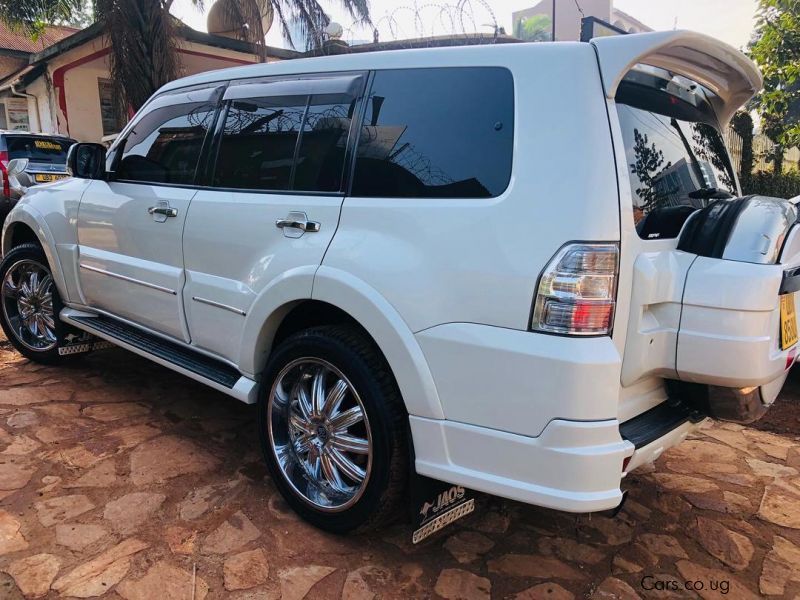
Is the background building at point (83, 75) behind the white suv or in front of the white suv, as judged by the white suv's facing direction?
in front

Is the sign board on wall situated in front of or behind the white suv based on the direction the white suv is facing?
in front

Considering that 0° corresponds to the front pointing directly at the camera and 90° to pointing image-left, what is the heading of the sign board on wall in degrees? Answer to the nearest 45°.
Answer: approximately 0°

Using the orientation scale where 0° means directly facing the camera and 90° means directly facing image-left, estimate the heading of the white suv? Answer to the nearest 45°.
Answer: approximately 135°

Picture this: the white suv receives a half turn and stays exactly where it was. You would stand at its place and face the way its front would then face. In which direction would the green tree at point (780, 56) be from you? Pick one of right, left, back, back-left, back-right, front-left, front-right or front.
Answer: left

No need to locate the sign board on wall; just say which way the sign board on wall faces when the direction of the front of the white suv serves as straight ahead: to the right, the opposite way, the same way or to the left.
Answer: the opposite way

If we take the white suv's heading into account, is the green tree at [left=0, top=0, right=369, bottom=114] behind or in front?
in front
